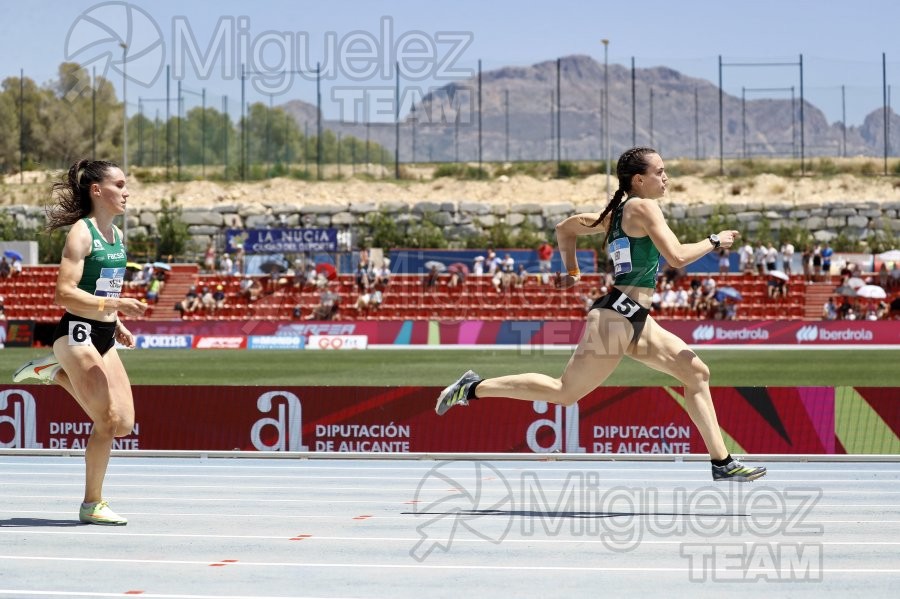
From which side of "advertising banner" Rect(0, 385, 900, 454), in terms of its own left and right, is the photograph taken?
front

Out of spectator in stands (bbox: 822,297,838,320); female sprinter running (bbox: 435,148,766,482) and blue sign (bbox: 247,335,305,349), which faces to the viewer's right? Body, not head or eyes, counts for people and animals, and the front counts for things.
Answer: the female sprinter running

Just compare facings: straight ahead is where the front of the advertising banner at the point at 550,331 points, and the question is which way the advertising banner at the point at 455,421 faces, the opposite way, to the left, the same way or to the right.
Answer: the same way

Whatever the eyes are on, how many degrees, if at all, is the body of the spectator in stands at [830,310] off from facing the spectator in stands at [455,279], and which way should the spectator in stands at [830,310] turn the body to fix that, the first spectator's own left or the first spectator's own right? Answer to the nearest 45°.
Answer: approximately 90° to the first spectator's own right

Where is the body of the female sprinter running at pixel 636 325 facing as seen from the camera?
to the viewer's right

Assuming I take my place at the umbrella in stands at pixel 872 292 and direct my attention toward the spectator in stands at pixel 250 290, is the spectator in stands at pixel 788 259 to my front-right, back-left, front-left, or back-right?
front-right

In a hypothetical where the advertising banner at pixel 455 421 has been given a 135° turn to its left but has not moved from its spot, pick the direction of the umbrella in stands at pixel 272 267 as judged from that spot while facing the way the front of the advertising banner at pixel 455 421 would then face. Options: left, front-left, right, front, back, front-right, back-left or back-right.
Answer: front-left

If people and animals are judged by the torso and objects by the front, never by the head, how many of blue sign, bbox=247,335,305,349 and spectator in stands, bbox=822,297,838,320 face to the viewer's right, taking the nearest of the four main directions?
0

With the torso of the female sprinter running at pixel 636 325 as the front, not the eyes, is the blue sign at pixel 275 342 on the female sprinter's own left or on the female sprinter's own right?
on the female sprinter's own left

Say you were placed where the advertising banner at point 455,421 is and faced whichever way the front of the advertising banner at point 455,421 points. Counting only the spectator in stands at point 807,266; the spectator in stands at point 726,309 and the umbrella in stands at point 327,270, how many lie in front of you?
0

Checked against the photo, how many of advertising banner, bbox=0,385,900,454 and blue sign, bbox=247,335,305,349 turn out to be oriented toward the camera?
2

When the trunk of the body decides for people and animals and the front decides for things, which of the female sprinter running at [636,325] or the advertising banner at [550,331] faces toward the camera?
the advertising banner

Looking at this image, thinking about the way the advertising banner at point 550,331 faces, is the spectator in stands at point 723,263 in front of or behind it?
behind

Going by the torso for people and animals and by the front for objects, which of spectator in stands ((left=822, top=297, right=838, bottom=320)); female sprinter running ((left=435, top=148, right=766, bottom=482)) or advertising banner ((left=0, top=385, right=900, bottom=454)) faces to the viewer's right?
the female sprinter running

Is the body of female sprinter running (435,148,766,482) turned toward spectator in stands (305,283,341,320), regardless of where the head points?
no

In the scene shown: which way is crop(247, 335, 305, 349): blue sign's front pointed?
toward the camera
